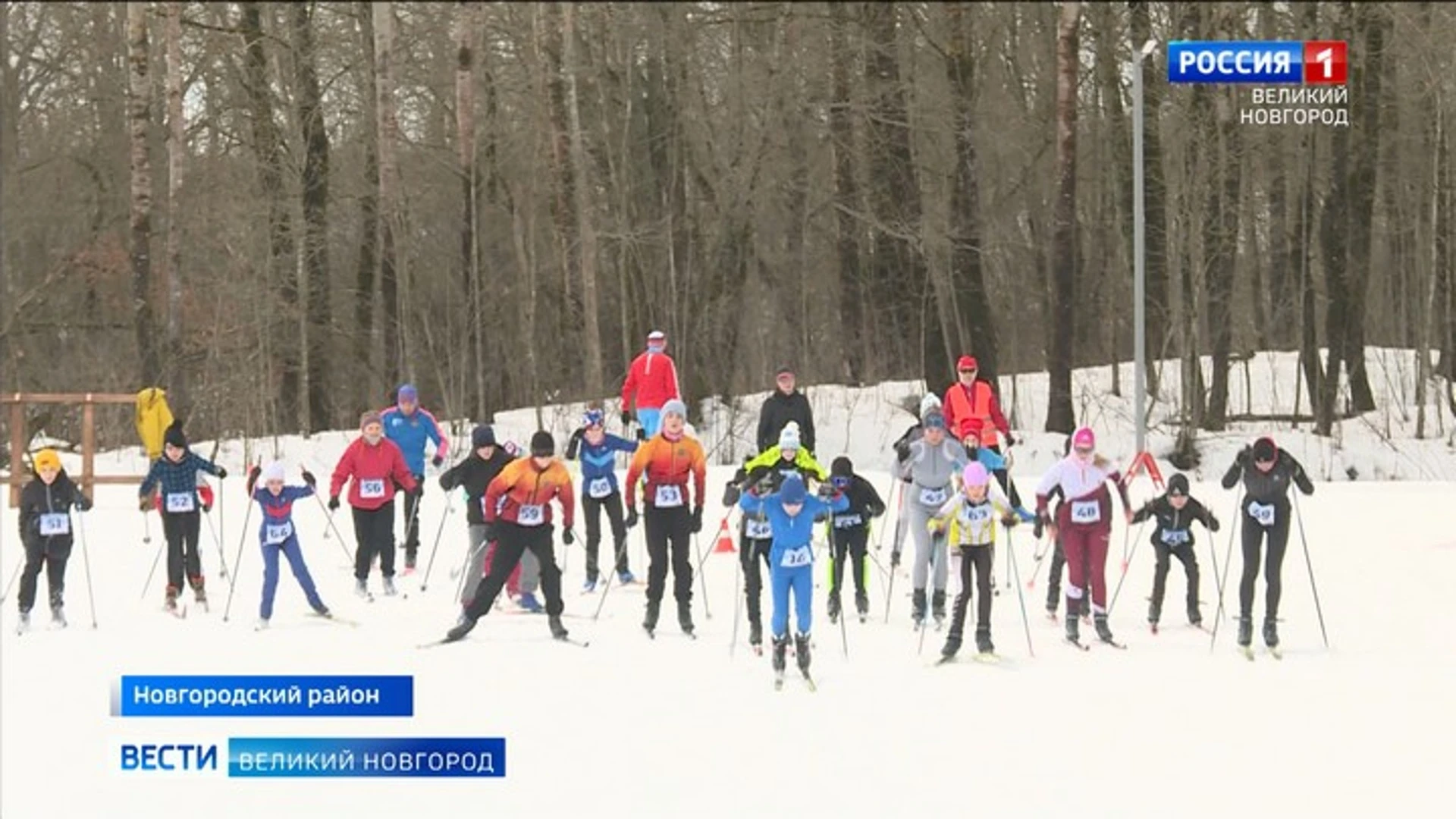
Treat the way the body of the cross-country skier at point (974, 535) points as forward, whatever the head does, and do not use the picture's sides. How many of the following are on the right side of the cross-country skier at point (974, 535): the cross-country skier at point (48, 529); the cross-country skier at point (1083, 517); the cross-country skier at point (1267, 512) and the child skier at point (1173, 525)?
1

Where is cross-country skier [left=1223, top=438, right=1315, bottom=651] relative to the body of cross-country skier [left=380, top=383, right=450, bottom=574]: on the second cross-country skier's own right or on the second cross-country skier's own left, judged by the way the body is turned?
on the second cross-country skier's own left

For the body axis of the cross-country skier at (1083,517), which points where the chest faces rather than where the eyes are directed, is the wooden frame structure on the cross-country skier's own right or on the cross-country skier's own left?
on the cross-country skier's own right

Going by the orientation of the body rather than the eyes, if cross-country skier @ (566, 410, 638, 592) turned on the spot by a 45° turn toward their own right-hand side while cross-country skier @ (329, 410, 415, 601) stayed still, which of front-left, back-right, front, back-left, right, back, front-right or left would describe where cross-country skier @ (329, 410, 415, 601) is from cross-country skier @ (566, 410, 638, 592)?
front-right

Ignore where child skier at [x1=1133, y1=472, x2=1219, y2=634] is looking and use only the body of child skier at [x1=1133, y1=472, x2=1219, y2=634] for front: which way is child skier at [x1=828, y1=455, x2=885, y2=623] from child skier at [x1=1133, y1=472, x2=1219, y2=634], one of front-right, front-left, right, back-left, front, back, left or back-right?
right

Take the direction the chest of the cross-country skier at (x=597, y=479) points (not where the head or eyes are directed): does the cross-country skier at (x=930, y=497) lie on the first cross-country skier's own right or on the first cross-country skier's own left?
on the first cross-country skier's own left

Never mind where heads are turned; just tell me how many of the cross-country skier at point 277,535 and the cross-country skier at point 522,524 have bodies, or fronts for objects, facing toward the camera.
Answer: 2

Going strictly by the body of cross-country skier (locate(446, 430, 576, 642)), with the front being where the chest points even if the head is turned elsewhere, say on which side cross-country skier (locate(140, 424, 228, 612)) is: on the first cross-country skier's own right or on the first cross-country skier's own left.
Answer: on the first cross-country skier's own right

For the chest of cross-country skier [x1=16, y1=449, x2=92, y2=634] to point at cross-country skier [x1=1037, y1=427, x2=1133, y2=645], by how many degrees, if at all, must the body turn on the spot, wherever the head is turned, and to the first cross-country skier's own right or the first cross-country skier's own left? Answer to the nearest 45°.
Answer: approximately 45° to the first cross-country skier's own left

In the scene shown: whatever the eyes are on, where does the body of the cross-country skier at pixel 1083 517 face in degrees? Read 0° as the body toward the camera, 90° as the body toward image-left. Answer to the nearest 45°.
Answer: approximately 0°
